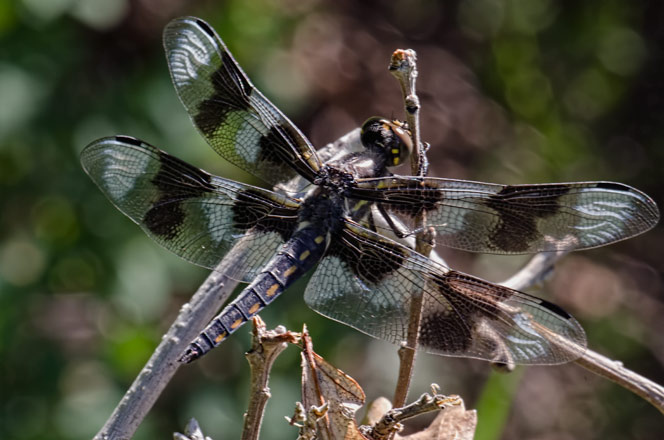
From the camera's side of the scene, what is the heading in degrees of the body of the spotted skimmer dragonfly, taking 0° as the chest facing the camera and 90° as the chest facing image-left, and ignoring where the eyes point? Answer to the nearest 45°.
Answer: approximately 225°

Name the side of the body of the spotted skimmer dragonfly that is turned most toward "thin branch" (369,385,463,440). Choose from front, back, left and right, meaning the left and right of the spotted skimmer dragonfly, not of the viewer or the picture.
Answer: right
